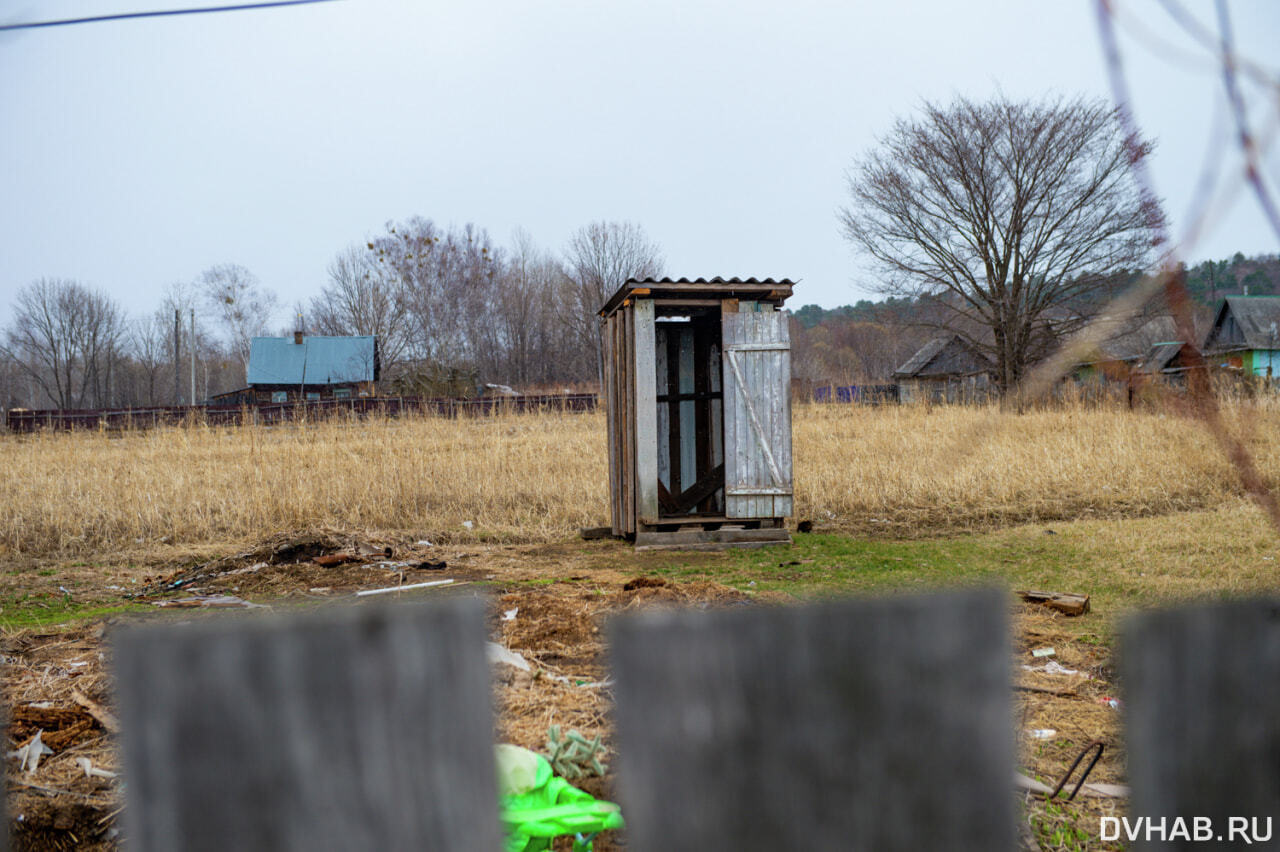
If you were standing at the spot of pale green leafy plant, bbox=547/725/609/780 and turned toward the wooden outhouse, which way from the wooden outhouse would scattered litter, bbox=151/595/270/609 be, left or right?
left

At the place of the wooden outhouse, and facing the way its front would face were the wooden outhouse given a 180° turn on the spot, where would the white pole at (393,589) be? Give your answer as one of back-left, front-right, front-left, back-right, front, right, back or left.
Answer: back-left

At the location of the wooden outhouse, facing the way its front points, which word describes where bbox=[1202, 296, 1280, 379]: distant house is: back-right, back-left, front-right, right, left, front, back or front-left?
back-left

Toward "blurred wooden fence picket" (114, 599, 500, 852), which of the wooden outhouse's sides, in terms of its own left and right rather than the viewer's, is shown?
front

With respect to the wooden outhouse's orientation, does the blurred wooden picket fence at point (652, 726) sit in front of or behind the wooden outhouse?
in front

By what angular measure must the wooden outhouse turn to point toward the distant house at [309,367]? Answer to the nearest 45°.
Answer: approximately 135° to its right

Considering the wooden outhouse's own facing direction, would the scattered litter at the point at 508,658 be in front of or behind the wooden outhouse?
in front

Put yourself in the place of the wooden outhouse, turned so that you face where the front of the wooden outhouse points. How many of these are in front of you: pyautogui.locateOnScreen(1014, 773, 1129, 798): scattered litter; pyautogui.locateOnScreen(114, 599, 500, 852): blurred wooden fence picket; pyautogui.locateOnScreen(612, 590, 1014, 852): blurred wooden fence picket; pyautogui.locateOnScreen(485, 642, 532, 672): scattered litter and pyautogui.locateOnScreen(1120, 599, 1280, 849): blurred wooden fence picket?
5

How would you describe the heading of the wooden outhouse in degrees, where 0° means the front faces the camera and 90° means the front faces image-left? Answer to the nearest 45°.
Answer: approximately 0°

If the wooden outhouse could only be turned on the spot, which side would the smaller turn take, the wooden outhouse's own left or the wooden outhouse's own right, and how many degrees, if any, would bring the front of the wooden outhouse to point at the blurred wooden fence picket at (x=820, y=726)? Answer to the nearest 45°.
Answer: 0° — it already faces it

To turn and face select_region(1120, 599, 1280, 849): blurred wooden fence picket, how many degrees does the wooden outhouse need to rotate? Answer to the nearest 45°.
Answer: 0° — it already faces it
